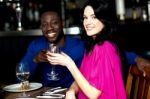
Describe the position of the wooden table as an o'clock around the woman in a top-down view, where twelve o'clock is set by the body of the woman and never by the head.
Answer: The wooden table is roughly at 1 o'clock from the woman.

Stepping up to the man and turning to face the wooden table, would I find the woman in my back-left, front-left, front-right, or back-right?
front-left

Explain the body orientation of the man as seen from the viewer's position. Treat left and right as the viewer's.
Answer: facing the viewer

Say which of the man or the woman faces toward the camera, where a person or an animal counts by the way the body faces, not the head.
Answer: the man

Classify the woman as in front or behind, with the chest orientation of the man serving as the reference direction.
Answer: in front

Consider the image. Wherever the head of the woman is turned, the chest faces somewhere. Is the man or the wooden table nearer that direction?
the wooden table

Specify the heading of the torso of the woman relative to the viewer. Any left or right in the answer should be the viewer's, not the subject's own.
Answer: facing to the left of the viewer

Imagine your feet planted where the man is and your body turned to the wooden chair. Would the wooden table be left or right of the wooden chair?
right

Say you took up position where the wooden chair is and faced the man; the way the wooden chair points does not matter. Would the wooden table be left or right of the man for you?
left

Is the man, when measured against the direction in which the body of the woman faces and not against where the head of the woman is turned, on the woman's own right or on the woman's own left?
on the woman's own right
